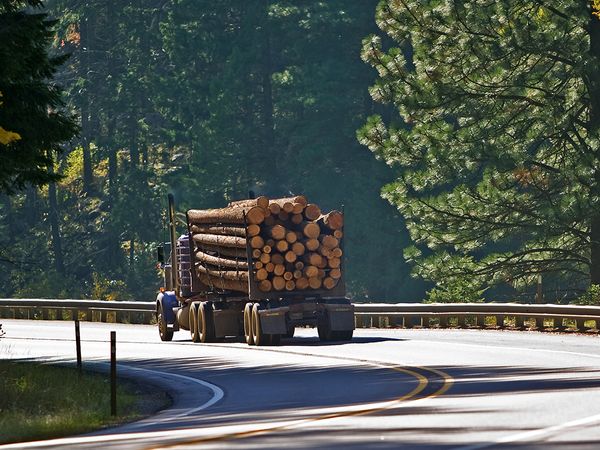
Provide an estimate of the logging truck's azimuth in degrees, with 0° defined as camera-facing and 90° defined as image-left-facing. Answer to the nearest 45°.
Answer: approximately 135°

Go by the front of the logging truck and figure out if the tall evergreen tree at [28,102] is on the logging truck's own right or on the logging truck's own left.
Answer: on the logging truck's own left

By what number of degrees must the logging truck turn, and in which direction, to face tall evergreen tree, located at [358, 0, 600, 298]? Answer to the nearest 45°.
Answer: approximately 90° to its right

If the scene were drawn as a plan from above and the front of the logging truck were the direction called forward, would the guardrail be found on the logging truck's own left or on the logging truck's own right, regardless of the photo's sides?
on the logging truck's own right
